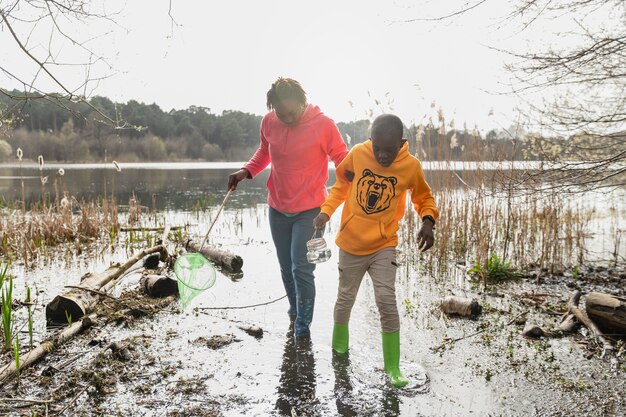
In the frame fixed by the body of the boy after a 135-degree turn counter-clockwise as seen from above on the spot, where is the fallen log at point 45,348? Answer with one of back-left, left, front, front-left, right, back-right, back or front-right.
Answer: back-left

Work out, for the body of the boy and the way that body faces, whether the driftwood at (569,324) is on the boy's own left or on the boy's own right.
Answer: on the boy's own left

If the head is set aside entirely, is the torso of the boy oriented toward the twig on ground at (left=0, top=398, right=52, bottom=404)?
no

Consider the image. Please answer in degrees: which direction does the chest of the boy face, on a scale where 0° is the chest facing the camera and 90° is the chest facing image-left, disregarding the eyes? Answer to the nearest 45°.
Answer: approximately 0°

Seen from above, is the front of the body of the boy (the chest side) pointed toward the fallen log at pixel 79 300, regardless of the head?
no

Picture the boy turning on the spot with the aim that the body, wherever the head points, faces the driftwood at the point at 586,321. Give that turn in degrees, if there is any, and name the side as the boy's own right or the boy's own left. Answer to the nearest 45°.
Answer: approximately 135° to the boy's own left

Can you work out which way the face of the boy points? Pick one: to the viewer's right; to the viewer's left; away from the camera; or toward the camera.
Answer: toward the camera

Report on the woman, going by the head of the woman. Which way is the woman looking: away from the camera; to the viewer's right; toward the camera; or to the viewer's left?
toward the camera

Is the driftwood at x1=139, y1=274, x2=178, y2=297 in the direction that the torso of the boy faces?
no

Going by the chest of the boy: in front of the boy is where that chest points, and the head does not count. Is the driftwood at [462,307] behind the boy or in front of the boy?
behind

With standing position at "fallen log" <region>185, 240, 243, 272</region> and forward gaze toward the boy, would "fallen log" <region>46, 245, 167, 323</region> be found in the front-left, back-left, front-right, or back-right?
front-right

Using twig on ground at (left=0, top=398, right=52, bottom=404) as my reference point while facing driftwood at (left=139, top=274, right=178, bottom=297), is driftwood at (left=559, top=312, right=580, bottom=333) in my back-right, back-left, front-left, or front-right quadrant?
front-right
